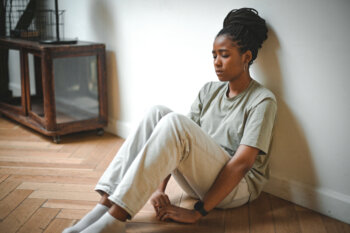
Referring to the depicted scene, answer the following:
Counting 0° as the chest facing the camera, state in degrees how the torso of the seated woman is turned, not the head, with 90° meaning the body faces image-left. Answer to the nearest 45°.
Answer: approximately 45°

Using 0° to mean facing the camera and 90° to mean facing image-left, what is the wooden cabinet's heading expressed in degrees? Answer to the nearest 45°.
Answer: approximately 45°

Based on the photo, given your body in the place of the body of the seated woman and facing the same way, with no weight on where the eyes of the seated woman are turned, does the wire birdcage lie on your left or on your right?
on your right

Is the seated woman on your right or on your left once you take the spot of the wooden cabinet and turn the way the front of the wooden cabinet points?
on your left

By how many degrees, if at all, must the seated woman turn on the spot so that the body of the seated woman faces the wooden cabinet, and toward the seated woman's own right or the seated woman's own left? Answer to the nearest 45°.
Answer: approximately 90° to the seated woman's own right
